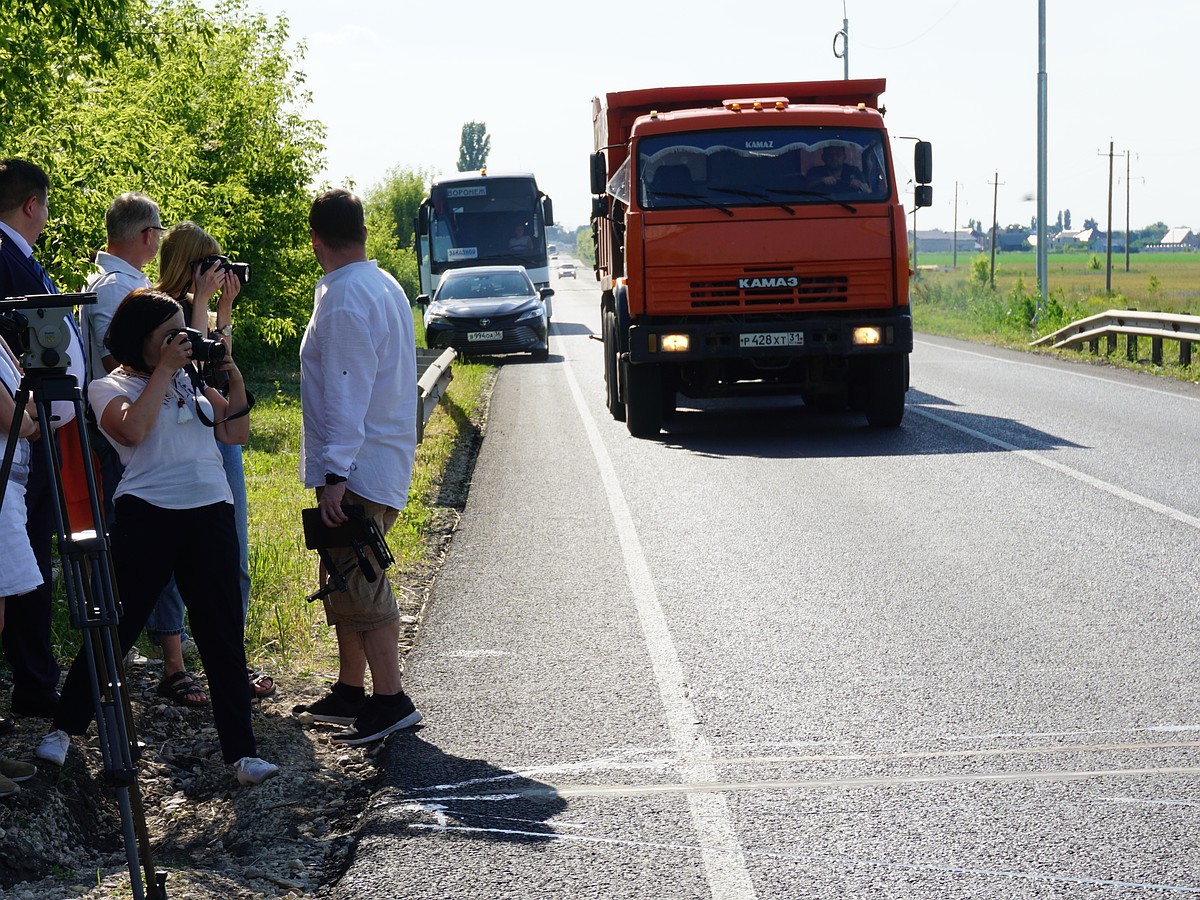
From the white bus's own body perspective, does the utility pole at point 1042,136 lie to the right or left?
on its left

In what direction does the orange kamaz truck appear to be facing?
toward the camera

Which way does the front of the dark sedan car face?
toward the camera

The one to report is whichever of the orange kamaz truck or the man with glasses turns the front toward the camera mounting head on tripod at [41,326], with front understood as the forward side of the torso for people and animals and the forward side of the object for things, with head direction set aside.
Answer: the orange kamaz truck

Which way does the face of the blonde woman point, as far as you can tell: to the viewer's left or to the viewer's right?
to the viewer's right

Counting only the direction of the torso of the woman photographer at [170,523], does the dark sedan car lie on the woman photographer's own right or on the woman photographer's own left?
on the woman photographer's own left

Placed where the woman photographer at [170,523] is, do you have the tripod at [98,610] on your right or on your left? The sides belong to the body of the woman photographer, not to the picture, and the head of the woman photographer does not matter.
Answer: on your right

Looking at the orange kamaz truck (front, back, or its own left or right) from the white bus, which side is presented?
back

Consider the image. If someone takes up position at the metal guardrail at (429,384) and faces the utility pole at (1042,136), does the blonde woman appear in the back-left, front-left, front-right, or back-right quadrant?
back-right

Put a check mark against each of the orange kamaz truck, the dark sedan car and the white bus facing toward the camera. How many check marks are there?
3

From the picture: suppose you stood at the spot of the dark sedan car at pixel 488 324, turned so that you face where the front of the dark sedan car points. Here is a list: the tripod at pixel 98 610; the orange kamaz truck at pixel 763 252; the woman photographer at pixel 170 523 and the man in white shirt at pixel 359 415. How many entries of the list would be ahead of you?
4

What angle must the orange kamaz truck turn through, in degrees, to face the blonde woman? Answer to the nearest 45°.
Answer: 0° — it already faces them

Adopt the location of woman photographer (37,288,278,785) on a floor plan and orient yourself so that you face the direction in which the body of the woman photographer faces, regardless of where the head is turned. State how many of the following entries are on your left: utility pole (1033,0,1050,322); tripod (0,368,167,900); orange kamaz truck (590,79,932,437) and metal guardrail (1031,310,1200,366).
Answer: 3

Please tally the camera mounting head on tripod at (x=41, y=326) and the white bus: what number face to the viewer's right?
1

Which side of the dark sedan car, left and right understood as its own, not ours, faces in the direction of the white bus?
back

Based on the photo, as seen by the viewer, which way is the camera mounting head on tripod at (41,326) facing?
to the viewer's right

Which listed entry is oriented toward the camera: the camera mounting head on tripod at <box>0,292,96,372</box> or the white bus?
the white bus

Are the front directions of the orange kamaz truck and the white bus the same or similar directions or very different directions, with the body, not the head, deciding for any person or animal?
same or similar directions

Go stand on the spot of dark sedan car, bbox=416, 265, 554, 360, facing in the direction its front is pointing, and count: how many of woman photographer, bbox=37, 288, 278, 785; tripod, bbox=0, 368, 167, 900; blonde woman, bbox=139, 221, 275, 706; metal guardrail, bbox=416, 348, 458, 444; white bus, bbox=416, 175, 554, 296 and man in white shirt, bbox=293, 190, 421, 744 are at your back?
1
